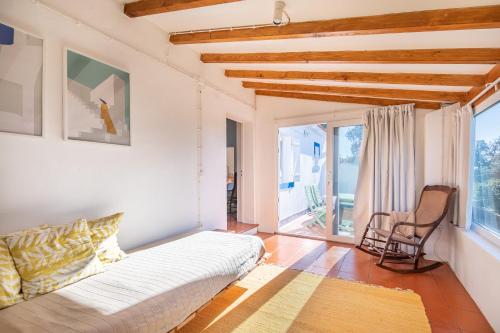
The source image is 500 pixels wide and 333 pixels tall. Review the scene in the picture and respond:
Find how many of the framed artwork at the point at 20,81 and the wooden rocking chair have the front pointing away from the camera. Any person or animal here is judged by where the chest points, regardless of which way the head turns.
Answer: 0

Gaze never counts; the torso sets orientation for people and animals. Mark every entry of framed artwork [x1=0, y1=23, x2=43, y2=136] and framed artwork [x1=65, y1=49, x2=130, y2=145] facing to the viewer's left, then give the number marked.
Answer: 0

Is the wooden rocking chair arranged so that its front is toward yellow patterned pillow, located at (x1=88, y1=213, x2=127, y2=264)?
yes

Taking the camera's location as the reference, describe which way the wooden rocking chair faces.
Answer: facing the viewer and to the left of the viewer

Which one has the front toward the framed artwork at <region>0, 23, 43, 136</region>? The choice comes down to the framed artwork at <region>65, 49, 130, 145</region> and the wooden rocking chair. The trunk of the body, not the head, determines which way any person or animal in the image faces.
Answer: the wooden rocking chair

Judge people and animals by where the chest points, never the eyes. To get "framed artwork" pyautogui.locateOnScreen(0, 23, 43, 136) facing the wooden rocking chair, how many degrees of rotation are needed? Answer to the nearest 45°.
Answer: approximately 45° to its left

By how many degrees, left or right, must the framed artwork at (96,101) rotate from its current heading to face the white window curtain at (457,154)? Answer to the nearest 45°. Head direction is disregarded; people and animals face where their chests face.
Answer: approximately 45° to its left

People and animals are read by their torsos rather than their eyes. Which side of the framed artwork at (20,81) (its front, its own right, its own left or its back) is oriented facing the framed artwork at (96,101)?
left

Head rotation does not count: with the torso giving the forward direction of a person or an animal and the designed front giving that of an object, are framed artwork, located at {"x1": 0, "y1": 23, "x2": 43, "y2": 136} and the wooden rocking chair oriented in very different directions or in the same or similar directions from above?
very different directions

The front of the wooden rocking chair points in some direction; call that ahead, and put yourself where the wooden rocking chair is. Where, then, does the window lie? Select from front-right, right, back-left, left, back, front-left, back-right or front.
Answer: left

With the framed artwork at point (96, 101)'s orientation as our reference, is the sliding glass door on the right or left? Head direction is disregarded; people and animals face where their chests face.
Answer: on its left

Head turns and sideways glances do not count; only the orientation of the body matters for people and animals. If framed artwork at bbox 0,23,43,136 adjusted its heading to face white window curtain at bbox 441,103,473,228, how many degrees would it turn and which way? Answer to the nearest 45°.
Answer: approximately 45° to its left

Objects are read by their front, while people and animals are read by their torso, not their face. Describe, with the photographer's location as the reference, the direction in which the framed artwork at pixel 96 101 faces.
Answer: facing the viewer and to the right of the viewer

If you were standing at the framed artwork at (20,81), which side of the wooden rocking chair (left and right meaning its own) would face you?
front
